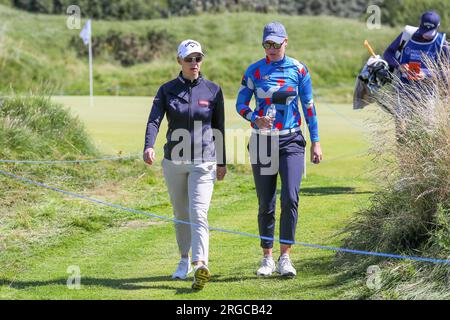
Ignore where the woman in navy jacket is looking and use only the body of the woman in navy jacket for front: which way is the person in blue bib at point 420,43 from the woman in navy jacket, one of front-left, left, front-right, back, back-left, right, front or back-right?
back-left

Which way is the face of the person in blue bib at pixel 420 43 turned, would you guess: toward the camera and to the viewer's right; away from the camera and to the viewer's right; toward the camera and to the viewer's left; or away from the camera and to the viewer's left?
toward the camera and to the viewer's left

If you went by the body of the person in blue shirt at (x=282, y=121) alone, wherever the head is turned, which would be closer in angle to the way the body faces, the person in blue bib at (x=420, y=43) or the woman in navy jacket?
the woman in navy jacket

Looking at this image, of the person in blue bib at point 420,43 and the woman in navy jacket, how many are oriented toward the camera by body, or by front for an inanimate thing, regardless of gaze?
2

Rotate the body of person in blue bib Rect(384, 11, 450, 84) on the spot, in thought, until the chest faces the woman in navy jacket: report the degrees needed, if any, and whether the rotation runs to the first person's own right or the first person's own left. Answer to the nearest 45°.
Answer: approximately 45° to the first person's own right

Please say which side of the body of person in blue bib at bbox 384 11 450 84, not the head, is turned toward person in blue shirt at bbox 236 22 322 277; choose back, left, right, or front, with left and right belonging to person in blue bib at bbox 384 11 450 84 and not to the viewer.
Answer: front

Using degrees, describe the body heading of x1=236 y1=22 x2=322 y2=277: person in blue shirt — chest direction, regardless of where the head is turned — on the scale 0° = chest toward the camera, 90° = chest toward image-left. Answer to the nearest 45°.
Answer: approximately 0°

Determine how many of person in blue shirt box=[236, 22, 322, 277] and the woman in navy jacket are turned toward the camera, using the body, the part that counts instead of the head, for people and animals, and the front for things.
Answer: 2

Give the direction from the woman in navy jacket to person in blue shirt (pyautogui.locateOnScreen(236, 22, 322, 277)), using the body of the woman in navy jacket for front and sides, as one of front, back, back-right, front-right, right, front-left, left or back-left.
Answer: left

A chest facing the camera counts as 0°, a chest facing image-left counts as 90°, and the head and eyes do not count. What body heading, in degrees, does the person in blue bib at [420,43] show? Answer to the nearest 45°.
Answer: approximately 0°
